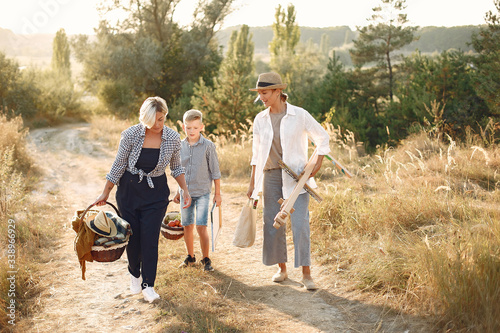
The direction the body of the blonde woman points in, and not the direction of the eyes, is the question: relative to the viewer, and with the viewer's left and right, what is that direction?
facing the viewer

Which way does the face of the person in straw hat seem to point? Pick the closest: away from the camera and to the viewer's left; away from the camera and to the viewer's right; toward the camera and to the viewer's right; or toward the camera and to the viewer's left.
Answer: toward the camera and to the viewer's left

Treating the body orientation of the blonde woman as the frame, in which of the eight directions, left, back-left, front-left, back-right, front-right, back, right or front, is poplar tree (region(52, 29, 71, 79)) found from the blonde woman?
back

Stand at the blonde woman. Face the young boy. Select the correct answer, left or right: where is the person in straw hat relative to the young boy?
right

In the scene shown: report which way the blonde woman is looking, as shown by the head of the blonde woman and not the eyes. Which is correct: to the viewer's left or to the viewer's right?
to the viewer's right

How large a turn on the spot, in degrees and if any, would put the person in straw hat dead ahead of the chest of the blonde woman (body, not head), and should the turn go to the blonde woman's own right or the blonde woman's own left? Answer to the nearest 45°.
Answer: approximately 90° to the blonde woman's own left

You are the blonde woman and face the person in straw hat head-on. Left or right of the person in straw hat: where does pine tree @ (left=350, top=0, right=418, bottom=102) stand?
left

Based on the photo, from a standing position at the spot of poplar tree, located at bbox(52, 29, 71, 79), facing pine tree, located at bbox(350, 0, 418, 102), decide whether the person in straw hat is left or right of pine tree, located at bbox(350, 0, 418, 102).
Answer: right
